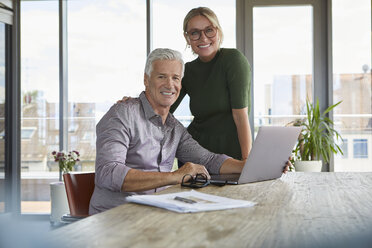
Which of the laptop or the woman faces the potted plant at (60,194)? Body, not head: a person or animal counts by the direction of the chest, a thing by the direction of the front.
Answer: the laptop

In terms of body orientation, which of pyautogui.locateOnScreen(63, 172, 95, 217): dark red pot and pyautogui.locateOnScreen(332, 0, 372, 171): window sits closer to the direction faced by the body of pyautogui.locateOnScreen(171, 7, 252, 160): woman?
the dark red pot

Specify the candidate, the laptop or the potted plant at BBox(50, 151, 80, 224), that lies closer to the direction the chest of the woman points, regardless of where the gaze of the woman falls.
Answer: the laptop

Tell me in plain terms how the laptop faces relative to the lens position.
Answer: facing away from the viewer and to the left of the viewer

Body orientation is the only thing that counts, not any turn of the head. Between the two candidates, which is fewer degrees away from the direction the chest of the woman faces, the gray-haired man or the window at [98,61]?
the gray-haired man

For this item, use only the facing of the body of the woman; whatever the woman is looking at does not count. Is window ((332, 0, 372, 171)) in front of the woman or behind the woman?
behind

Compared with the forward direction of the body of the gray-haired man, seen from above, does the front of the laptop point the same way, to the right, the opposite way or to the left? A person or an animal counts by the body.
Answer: the opposite way

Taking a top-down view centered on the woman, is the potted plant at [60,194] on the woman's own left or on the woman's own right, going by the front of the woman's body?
on the woman's own right

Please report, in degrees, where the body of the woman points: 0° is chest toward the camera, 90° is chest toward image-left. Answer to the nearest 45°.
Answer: approximately 45°

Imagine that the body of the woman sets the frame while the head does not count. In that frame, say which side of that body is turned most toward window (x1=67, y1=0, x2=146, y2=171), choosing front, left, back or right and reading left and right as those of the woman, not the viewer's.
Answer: right
